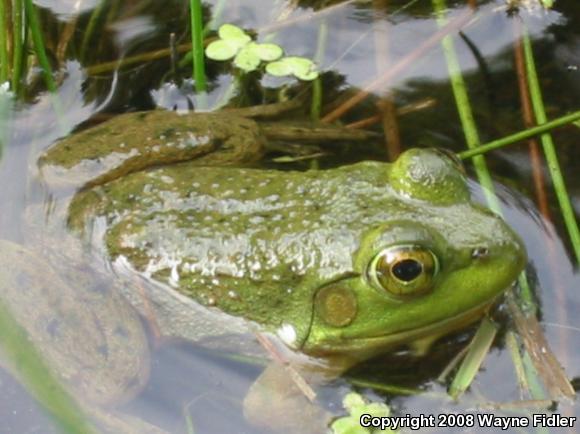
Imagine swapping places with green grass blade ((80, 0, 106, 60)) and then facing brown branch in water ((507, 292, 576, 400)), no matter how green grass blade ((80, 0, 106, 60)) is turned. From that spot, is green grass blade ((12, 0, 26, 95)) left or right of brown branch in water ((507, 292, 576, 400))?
right

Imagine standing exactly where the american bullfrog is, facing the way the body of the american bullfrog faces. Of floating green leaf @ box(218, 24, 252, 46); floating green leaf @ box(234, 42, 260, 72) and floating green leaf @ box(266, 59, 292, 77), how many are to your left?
3

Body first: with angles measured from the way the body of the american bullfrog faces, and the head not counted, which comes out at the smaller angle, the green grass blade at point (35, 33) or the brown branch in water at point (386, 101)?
the brown branch in water

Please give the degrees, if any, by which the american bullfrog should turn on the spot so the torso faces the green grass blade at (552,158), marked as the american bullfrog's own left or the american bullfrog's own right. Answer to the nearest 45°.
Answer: approximately 45° to the american bullfrog's own left

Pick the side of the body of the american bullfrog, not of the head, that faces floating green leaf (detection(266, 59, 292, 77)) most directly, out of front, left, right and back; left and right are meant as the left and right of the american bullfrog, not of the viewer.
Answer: left

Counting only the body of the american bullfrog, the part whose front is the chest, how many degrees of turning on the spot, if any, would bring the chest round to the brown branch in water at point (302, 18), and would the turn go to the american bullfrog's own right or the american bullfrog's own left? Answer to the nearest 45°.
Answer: approximately 90° to the american bullfrog's own left

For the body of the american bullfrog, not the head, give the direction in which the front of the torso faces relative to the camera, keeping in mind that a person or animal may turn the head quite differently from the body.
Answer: to the viewer's right

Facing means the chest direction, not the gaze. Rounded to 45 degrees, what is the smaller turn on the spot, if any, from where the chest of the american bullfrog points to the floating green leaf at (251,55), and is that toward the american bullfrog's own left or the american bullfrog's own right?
approximately 90° to the american bullfrog's own left

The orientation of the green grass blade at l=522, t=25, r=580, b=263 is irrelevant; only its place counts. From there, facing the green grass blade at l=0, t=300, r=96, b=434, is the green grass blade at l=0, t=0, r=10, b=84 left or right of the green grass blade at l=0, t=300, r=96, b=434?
right

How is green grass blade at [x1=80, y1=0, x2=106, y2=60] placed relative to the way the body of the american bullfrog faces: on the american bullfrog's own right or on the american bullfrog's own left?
on the american bullfrog's own left

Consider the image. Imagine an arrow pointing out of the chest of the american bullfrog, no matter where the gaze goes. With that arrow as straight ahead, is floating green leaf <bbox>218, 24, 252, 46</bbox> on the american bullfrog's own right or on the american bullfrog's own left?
on the american bullfrog's own left

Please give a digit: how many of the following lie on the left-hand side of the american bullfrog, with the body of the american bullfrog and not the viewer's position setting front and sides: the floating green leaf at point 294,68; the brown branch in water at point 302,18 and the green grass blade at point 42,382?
2
